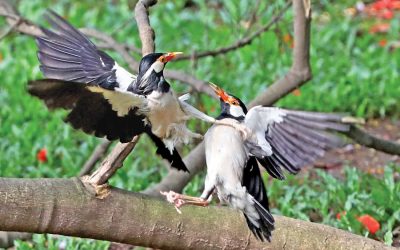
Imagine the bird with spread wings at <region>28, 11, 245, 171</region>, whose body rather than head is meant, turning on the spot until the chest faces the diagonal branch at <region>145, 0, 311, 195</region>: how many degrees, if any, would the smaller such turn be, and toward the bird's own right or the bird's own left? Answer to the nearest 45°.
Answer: approximately 45° to the bird's own left

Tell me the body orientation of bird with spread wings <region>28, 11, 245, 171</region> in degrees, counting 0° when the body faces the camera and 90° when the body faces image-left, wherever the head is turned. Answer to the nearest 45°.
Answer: approximately 270°

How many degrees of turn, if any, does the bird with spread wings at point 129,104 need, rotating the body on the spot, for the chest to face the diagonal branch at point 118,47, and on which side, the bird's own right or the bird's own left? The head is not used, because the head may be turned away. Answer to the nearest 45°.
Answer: approximately 90° to the bird's own left

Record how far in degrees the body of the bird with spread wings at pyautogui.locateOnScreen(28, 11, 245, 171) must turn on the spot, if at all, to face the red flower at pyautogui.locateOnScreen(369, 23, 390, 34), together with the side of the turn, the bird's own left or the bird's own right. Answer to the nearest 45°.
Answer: approximately 45° to the bird's own left
